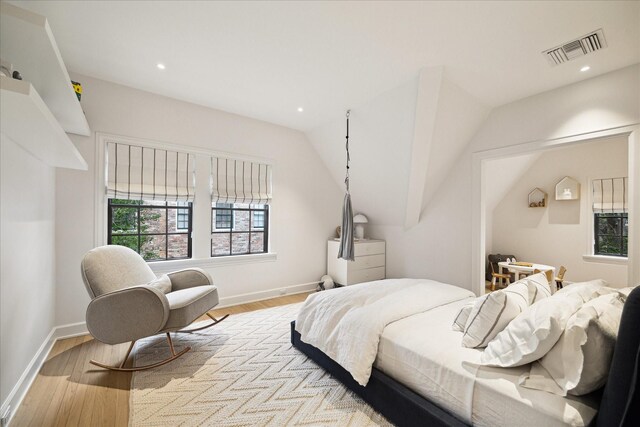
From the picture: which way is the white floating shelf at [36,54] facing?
to the viewer's right

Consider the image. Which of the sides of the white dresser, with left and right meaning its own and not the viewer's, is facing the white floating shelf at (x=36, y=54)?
right

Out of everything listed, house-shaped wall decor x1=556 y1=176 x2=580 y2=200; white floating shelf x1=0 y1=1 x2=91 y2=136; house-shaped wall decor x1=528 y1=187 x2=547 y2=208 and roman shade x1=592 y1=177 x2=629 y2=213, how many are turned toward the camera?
3

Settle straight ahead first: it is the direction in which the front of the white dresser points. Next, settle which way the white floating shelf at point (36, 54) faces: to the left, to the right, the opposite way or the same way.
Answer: to the left

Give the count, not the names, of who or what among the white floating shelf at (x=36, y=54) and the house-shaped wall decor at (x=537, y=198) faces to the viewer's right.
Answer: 1

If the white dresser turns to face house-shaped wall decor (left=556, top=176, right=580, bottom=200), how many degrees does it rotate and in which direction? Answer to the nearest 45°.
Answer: approximately 45° to its left

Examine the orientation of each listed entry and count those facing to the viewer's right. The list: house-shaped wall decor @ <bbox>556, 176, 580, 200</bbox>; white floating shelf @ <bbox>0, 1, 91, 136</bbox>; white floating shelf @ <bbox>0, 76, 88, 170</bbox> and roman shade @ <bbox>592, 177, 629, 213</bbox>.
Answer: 2

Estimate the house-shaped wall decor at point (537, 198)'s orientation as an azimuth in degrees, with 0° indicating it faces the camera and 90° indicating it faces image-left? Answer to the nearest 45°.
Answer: approximately 0°

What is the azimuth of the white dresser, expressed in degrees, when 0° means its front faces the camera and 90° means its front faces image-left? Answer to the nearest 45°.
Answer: approximately 315°

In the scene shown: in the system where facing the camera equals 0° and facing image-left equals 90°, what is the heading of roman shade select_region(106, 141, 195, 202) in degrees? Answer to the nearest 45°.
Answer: approximately 315°

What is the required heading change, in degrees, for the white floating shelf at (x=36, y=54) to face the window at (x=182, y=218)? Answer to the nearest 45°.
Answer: approximately 45° to its left

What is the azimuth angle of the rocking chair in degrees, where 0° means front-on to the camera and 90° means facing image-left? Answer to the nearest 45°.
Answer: approximately 315°

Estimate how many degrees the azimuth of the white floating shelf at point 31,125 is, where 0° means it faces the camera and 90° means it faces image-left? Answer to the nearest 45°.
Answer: approximately 270°
